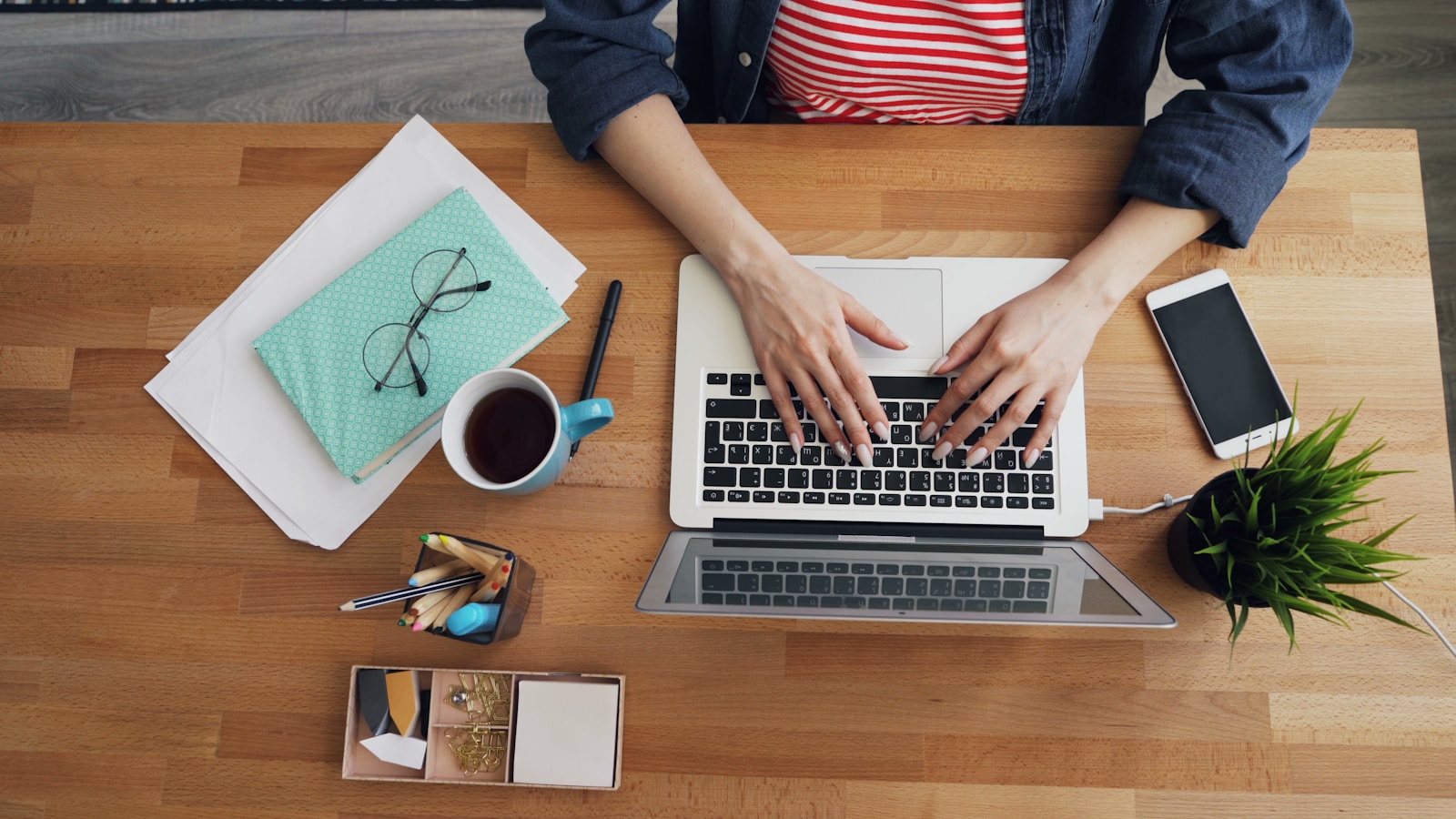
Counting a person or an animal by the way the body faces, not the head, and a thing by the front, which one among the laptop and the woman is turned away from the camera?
the laptop

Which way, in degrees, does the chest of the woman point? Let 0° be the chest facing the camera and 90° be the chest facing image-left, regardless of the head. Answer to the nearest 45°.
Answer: approximately 0°

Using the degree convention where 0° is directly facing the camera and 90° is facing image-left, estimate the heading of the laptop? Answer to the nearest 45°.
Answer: approximately 180°

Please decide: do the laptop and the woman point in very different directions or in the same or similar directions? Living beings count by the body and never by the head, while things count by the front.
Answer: very different directions

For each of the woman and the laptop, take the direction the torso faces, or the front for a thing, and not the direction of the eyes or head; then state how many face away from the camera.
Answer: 1

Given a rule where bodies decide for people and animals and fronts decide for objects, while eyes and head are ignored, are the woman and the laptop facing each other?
yes
